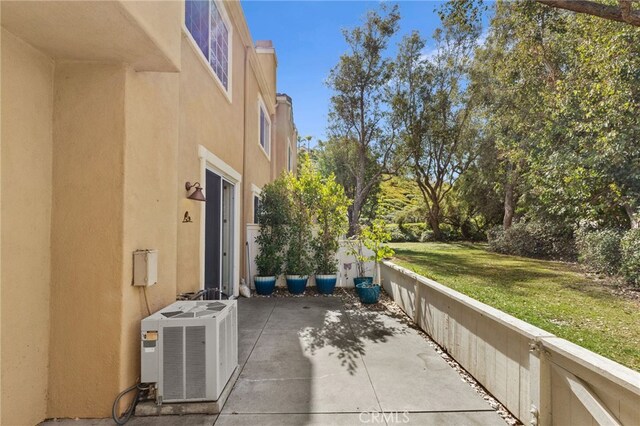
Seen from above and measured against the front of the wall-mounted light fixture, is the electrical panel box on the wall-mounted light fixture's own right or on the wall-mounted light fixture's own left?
on the wall-mounted light fixture's own right

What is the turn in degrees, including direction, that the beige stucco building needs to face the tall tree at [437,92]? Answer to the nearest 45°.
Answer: approximately 45° to its left

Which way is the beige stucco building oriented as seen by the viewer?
to the viewer's right

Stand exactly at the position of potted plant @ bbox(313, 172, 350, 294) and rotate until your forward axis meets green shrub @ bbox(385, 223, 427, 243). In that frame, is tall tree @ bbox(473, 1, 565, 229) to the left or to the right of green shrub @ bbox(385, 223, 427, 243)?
right

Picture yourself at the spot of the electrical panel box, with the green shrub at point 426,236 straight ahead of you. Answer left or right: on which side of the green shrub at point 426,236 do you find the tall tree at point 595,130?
right

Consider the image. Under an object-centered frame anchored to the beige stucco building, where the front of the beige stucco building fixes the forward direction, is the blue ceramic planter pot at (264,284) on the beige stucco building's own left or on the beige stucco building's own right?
on the beige stucco building's own left

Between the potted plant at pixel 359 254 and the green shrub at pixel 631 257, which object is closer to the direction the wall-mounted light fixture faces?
the green shrub

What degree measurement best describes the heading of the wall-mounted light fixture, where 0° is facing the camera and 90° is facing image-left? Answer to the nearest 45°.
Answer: approximately 315°

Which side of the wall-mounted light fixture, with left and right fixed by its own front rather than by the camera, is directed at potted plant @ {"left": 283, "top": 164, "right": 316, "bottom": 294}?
left
